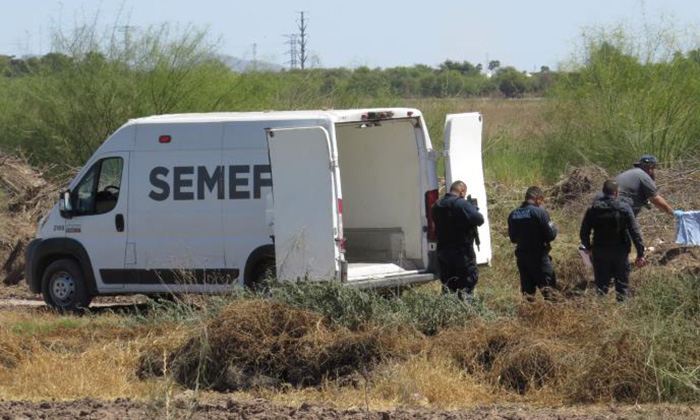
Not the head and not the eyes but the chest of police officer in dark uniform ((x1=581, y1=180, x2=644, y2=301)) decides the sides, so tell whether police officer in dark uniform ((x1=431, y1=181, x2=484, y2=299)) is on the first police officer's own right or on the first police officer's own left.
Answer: on the first police officer's own left

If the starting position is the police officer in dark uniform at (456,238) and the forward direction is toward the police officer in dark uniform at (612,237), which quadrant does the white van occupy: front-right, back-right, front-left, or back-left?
back-left

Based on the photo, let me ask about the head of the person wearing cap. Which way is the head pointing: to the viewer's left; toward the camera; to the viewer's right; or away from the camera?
to the viewer's right

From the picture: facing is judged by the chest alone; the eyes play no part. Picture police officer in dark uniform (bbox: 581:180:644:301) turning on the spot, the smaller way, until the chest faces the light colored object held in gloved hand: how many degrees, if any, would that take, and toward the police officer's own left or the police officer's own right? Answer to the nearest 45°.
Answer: approximately 45° to the police officer's own right

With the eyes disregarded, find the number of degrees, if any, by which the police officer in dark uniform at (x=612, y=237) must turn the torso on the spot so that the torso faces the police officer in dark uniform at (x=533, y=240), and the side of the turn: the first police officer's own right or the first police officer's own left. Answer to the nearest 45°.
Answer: approximately 90° to the first police officer's own left

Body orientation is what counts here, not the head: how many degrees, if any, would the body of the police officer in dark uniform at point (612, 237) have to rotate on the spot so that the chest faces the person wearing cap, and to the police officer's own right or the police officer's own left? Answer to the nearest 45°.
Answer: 0° — they already face them

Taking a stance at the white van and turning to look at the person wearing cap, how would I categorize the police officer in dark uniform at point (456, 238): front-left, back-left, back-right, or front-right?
front-right

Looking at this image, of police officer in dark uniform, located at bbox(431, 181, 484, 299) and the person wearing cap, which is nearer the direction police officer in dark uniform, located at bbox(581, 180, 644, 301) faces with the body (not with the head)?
the person wearing cap

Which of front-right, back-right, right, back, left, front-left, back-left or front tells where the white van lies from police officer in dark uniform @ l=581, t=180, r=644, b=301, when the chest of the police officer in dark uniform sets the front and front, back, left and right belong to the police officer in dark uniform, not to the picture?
left

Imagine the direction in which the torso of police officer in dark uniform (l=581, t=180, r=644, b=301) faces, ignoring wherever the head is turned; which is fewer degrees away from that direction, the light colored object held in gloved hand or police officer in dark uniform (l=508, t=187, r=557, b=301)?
the light colored object held in gloved hand

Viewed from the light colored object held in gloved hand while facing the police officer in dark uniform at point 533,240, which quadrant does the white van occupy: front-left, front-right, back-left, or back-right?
front-right

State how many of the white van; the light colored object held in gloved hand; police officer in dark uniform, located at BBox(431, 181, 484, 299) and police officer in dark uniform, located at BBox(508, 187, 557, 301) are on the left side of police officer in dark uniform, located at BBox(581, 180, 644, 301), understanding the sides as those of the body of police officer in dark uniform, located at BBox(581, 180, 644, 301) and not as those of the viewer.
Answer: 3

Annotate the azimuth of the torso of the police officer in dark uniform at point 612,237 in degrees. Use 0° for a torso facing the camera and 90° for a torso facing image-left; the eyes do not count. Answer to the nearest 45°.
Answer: approximately 180°

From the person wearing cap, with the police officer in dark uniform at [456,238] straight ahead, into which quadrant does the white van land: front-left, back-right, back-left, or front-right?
front-right
